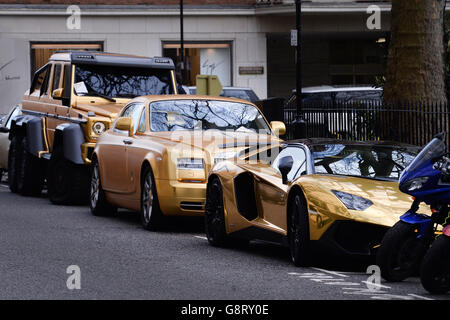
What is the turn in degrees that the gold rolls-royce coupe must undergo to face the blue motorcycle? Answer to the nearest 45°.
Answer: approximately 45° to its right

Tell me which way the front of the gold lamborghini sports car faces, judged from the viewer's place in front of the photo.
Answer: facing the viewer and to the right of the viewer

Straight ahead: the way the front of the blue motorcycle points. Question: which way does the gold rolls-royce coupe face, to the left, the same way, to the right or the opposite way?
to the left

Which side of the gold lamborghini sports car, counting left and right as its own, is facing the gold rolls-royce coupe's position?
back

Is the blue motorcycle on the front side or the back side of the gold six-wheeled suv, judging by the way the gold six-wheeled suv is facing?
on the front side

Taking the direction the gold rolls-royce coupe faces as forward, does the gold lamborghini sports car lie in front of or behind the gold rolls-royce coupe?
in front

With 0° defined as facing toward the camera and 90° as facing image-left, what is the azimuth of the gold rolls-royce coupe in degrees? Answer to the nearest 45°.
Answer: approximately 315°

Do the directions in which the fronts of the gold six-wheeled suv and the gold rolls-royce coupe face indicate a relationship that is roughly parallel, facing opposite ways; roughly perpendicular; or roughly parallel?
roughly parallel

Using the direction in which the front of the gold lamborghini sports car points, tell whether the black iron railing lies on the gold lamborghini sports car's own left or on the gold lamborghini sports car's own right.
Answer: on the gold lamborghini sports car's own left

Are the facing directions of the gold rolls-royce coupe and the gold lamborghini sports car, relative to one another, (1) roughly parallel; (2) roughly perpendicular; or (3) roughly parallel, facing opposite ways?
roughly parallel

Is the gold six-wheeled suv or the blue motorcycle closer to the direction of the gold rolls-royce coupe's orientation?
the blue motorcycle

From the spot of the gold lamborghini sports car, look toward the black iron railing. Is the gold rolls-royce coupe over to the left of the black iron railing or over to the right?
left

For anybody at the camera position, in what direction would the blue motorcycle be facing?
facing the viewer and to the left of the viewer

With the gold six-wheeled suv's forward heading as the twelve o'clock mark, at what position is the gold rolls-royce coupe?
The gold rolls-royce coupe is roughly at 1 o'clock from the gold six-wheeled suv.

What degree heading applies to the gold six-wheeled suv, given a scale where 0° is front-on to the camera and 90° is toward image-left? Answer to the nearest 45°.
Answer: approximately 315°
